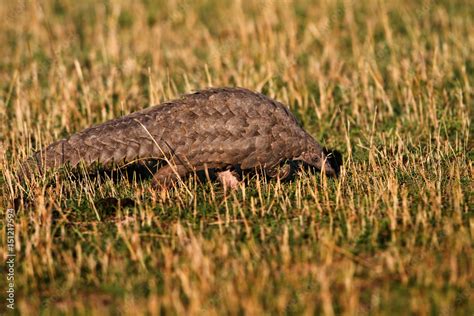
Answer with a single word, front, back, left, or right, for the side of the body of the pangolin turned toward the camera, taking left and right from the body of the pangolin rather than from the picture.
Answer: right
